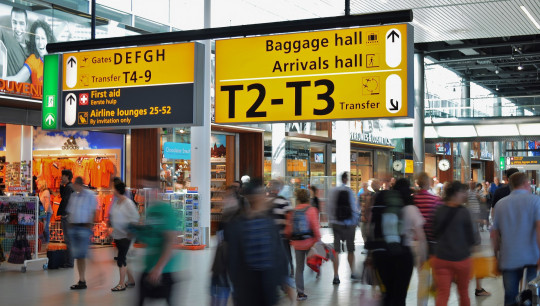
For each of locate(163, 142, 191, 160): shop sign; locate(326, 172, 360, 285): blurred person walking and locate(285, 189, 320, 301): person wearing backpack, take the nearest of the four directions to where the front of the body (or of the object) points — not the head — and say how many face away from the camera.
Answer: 2

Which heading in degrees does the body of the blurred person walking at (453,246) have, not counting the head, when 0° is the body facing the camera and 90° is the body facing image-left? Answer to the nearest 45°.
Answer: approximately 180°

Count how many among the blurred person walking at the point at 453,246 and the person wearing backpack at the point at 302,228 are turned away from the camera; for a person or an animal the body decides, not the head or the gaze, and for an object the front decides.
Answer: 2

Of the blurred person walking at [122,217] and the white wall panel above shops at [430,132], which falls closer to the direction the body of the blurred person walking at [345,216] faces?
the white wall panel above shops

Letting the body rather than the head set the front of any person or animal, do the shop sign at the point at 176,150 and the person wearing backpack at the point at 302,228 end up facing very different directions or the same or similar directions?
very different directions

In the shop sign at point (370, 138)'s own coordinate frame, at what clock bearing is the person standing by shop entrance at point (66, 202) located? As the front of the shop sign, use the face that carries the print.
The person standing by shop entrance is roughly at 2 o'clock from the shop sign.

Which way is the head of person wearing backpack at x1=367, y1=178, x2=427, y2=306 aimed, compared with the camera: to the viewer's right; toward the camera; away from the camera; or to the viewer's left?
away from the camera

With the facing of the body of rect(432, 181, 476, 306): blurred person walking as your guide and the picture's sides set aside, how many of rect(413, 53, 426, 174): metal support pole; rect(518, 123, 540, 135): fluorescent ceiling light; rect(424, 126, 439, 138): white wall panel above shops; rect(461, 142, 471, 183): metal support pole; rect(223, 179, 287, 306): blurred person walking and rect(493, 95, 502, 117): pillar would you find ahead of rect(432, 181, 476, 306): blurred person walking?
5

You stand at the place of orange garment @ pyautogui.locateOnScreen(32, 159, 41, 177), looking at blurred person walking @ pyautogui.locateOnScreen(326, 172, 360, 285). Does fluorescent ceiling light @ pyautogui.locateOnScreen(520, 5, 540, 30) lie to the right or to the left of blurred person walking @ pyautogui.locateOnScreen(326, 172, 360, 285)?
left
